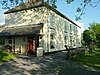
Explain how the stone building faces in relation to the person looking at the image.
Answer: facing the viewer and to the left of the viewer
